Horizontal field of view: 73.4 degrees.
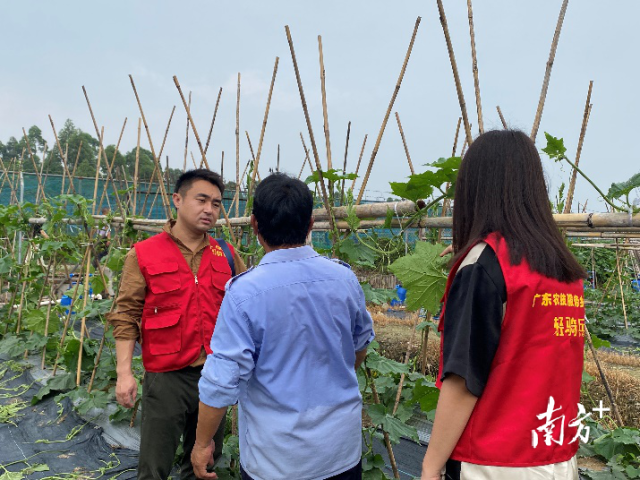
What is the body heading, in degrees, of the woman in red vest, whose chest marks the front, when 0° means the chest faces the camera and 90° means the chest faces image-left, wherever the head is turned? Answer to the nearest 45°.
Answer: approximately 135°

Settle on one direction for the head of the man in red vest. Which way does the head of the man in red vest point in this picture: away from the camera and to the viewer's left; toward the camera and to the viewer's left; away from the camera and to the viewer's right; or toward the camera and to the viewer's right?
toward the camera and to the viewer's right

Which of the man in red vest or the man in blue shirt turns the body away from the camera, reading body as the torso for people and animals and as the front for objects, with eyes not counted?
the man in blue shirt

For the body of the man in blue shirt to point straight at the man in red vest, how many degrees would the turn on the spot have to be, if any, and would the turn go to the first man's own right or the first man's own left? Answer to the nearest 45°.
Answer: approximately 45° to the first man's own left

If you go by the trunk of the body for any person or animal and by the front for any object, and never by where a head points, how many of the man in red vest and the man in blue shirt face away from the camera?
1

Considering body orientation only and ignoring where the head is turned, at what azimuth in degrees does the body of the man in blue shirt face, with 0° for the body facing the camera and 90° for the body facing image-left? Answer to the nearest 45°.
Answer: approximately 180°

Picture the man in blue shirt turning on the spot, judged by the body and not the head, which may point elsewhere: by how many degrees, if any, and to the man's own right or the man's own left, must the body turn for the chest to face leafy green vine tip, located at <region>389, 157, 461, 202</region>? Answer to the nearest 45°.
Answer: approximately 45° to the man's own right

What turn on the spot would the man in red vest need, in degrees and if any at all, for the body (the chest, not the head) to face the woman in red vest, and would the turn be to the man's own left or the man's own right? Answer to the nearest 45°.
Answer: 0° — they already face them
